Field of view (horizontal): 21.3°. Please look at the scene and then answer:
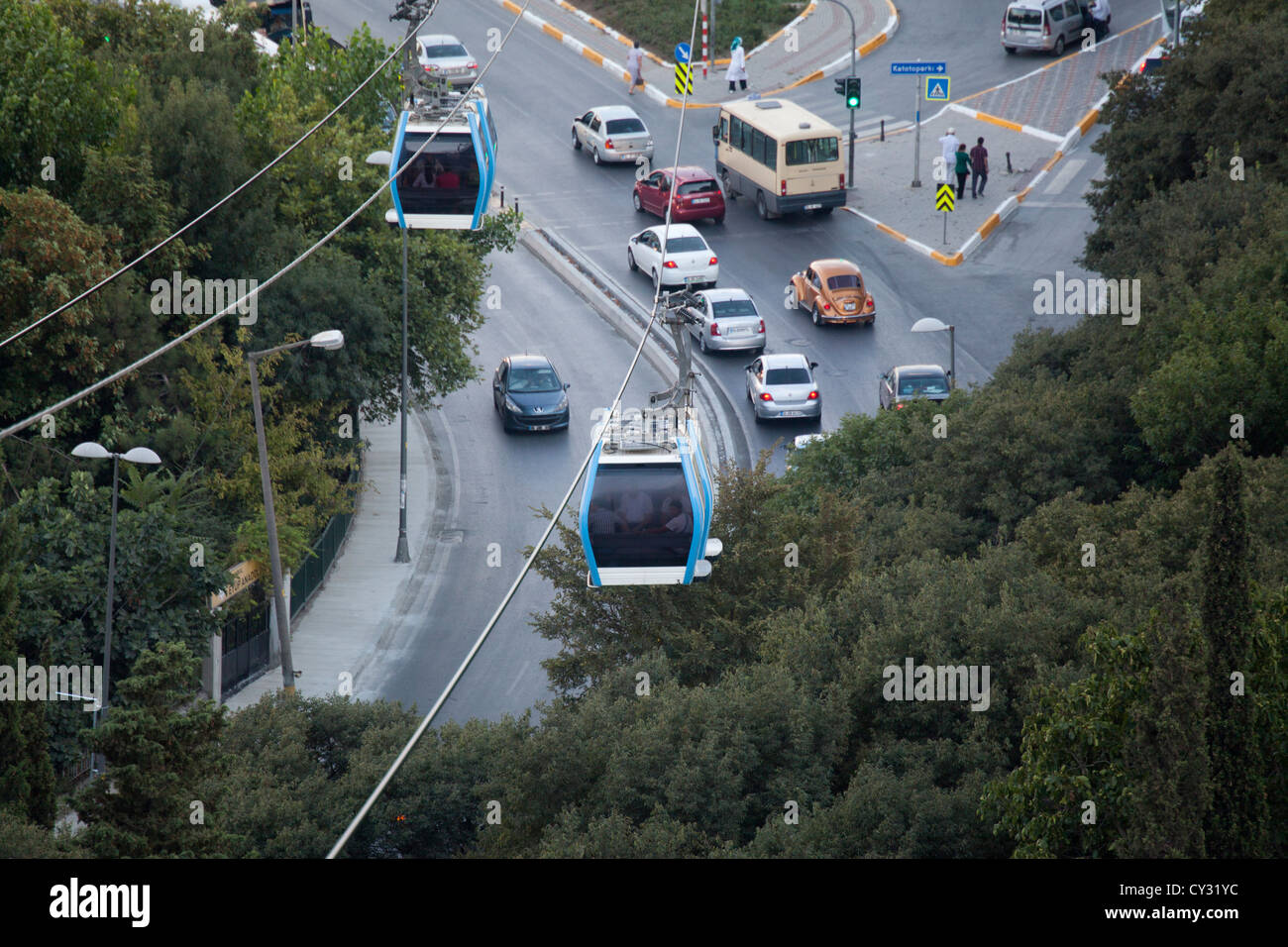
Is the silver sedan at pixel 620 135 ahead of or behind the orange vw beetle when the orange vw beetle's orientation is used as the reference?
ahead

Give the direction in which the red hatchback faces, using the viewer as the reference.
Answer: facing away from the viewer and to the left of the viewer

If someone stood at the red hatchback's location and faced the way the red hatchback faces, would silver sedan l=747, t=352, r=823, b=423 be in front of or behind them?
behind

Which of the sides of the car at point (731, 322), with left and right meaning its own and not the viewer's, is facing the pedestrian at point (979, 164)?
right

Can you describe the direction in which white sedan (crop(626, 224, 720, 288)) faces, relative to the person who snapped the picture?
facing away from the viewer and to the left of the viewer

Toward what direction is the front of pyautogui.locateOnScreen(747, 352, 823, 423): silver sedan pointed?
away from the camera

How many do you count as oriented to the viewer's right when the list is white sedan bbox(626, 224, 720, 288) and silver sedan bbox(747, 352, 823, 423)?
0

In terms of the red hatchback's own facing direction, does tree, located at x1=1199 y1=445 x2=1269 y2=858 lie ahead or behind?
behind

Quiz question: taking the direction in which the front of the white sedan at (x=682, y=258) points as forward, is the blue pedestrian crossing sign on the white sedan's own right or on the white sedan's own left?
on the white sedan's own right

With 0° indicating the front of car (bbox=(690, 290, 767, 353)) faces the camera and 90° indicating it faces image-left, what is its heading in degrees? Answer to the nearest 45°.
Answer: approximately 135°

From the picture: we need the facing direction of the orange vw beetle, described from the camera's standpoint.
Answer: facing away from the viewer and to the left of the viewer

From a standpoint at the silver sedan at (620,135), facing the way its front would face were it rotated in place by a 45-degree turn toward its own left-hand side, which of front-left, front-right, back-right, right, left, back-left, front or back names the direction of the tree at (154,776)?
left
